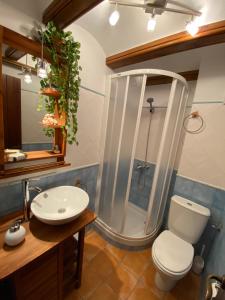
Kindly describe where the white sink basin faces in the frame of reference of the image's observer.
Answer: facing the viewer and to the right of the viewer

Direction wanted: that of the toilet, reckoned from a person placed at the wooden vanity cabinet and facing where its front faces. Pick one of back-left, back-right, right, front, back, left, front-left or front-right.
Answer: front-left

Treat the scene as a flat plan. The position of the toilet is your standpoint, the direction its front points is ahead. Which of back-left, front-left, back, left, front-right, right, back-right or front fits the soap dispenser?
front

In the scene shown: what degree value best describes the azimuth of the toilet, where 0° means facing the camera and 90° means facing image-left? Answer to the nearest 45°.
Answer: approximately 45°

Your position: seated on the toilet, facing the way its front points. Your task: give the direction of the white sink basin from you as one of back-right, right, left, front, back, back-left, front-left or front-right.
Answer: front

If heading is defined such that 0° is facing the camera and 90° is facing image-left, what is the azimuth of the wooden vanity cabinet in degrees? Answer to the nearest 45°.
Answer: approximately 315°
